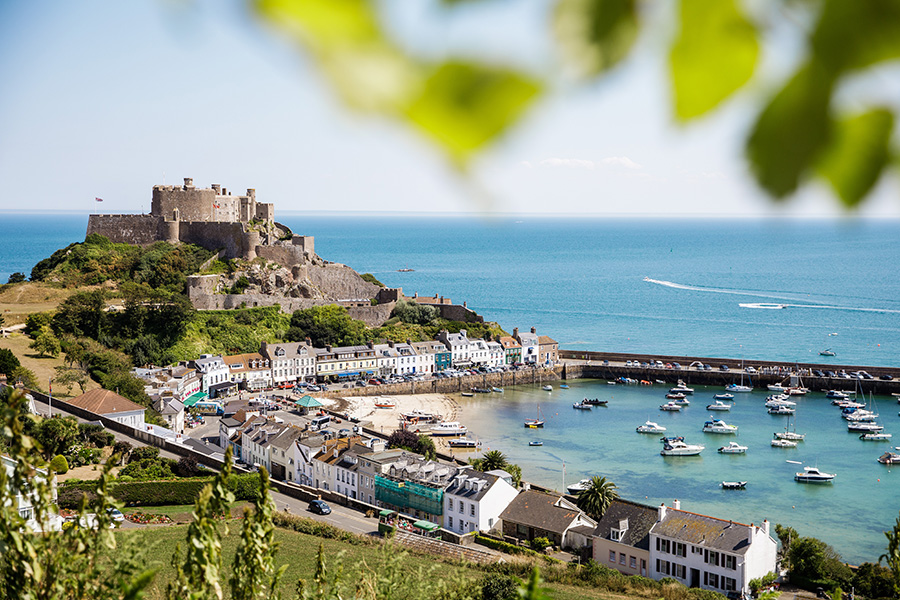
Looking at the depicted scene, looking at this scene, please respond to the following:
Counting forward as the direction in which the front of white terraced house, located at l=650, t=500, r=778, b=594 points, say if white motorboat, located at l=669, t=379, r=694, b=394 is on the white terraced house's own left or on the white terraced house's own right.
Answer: on the white terraced house's own right

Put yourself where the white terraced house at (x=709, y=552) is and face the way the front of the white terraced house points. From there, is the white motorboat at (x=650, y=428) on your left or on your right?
on your right

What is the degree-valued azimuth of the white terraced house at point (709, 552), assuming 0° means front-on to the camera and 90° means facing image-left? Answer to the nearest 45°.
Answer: approximately 45°

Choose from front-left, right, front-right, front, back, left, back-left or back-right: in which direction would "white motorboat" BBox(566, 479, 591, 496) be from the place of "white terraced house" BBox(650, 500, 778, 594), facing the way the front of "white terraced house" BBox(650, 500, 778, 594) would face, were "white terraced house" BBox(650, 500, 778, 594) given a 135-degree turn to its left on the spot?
back-left

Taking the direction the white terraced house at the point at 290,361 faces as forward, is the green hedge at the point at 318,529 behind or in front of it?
in front

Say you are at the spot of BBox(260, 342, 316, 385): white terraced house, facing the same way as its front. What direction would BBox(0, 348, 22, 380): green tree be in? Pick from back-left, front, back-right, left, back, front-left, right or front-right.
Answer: right

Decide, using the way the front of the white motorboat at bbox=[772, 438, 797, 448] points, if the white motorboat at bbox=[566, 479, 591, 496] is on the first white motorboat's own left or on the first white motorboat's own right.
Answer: on the first white motorboat's own left

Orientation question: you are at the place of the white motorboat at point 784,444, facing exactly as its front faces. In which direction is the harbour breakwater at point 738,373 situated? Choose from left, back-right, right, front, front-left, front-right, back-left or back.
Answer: left

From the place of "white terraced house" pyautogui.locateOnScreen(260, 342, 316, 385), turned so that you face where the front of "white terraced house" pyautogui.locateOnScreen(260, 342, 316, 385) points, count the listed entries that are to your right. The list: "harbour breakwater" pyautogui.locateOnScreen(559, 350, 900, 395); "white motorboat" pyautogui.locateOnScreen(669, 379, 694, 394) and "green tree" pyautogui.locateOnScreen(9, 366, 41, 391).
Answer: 1

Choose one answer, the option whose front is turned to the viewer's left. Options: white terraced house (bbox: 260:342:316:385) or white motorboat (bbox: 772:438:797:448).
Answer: the white motorboat
